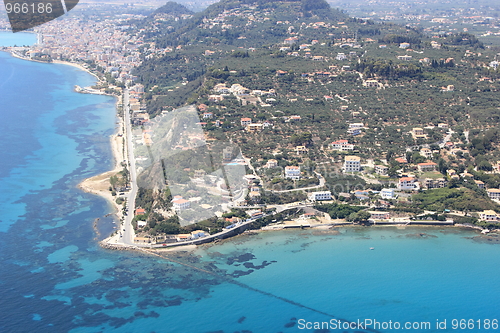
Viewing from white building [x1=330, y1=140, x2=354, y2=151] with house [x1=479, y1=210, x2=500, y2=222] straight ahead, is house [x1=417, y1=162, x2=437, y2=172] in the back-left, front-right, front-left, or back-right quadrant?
front-left

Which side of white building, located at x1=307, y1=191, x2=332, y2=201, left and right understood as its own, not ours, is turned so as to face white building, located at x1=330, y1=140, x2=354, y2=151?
back

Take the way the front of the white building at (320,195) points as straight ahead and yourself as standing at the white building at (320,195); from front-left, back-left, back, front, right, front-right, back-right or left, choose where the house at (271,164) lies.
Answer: back-right

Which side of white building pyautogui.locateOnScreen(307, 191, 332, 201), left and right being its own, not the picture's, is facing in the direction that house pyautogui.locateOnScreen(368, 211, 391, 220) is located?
left

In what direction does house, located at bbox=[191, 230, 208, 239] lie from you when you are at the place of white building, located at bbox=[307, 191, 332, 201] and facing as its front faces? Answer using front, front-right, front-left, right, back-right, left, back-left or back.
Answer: front-right

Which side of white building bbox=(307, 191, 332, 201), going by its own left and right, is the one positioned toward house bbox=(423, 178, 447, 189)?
left

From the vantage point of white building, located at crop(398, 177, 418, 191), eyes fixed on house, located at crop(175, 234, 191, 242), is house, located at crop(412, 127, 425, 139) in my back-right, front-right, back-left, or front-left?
back-right

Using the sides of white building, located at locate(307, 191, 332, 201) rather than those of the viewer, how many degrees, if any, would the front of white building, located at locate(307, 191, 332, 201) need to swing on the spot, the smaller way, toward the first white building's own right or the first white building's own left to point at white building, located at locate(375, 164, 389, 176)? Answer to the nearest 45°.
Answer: approximately 135° to the first white building's own left

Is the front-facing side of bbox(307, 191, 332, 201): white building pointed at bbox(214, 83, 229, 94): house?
no

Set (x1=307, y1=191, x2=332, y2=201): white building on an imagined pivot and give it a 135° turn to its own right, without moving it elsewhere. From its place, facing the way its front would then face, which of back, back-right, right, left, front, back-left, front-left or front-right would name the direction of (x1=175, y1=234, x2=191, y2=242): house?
left

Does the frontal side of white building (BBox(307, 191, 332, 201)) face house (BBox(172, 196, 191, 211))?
no

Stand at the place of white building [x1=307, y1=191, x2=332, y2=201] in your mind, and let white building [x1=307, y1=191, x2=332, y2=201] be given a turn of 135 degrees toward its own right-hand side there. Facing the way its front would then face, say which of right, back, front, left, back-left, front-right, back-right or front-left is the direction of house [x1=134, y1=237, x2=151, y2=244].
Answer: left

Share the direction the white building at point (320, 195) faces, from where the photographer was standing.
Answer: facing the viewer

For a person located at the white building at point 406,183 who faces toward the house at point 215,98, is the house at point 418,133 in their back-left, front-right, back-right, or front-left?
front-right

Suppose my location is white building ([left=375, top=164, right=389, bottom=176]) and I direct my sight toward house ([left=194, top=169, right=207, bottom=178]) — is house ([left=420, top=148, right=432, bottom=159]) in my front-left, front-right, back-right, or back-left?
back-right

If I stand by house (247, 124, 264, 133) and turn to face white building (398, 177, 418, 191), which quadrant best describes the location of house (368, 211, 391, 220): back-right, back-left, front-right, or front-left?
front-right

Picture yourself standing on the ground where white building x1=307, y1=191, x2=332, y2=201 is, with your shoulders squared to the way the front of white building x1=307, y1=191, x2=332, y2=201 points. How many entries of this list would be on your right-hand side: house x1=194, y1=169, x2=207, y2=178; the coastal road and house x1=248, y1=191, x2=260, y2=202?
3
